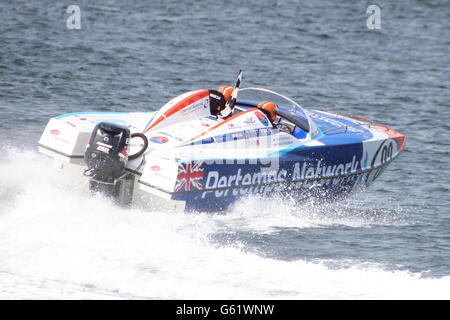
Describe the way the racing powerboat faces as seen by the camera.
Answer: facing away from the viewer and to the right of the viewer
